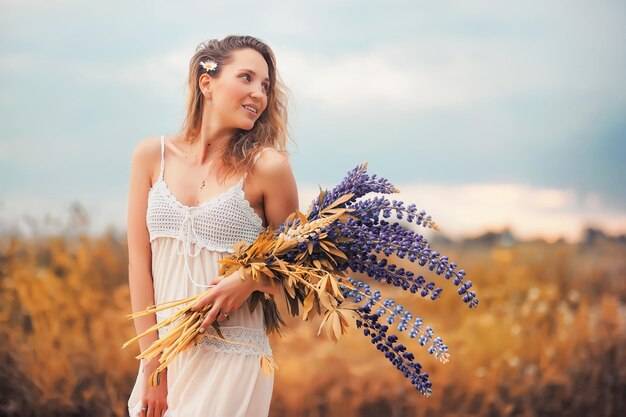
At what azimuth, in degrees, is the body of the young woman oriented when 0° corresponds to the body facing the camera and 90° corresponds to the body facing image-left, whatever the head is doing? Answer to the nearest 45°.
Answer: approximately 0°
